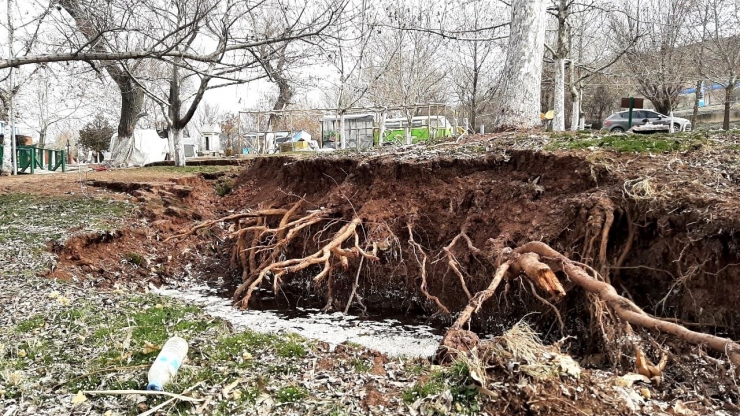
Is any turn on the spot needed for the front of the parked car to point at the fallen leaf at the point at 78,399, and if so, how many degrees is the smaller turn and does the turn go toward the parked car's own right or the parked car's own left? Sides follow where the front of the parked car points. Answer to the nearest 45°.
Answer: approximately 90° to the parked car's own right

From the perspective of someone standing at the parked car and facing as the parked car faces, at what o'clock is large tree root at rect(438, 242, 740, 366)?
The large tree root is roughly at 3 o'clock from the parked car.

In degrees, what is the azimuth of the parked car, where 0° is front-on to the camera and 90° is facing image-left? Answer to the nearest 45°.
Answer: approximately 270°

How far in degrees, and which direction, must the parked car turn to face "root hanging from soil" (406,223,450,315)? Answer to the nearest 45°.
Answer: approximately 90° to its right

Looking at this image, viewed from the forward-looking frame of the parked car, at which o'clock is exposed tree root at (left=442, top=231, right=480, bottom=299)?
The exposed tree root is roughly at 3 o'clock from the parked car.

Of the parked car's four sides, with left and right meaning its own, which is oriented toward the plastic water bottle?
right

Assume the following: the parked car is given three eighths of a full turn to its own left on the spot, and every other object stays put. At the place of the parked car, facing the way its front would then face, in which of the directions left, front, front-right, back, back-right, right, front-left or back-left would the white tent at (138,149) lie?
left

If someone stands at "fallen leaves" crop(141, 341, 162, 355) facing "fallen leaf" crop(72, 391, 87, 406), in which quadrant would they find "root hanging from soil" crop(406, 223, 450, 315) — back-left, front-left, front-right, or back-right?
back-left
